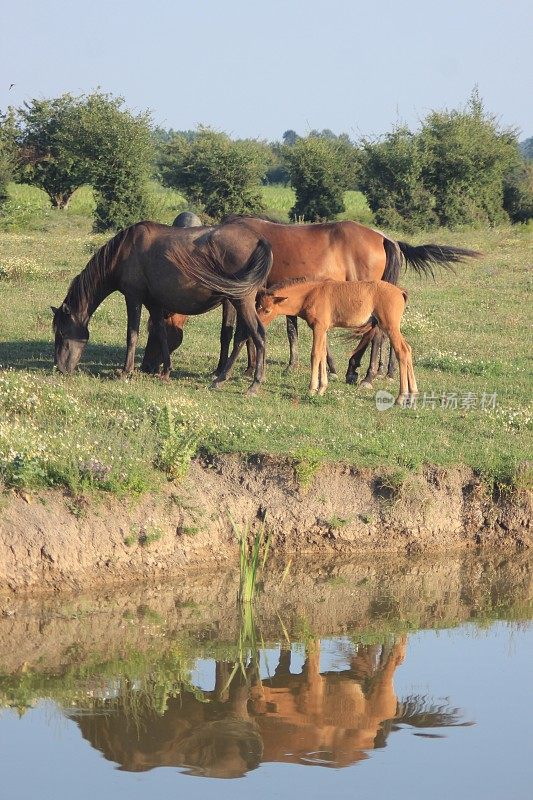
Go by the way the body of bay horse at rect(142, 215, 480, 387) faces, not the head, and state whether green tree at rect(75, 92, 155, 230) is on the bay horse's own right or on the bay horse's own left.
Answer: on the bay horse's own right

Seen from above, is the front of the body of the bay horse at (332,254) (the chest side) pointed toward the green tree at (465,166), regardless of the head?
no

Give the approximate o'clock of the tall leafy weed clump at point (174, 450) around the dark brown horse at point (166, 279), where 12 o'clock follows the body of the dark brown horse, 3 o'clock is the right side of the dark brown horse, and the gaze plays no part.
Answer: The tall leafy weed clump is roughly at 9 o'clock from the dark brown horse.

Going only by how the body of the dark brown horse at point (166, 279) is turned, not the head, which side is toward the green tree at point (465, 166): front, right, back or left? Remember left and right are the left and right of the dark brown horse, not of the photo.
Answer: right

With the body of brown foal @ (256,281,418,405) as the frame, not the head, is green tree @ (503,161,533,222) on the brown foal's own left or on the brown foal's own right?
on the brown foal's own right

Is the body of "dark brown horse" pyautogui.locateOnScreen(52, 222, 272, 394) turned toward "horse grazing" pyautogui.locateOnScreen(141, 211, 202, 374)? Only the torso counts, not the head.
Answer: no

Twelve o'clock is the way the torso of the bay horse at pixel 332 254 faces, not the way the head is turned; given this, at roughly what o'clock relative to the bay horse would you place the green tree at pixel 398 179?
The green tree is roughly at 3 o'clock from the bay horse.

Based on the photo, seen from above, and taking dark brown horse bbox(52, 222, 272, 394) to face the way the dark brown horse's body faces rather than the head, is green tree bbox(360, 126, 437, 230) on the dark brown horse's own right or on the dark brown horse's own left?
on the dark brown horse's own right

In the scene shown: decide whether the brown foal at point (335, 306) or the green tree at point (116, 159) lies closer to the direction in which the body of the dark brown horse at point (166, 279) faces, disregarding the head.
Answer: the green tree

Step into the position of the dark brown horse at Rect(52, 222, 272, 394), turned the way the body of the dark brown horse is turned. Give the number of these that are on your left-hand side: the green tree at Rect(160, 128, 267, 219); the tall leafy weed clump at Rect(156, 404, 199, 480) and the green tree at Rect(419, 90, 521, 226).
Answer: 1

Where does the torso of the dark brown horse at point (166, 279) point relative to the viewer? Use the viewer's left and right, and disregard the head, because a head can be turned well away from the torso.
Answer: facing to the left of the viewer

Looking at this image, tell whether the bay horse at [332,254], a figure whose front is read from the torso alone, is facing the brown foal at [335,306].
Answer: no

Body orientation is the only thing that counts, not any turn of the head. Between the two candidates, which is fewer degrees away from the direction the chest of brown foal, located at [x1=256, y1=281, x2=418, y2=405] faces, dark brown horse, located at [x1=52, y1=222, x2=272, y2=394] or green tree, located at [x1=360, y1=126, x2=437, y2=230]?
the dark brown horse

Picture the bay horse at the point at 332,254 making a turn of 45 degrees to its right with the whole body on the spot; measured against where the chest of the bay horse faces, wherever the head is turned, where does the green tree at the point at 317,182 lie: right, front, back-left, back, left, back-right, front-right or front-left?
front-right

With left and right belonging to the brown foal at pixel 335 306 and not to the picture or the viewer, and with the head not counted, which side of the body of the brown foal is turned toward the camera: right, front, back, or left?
left

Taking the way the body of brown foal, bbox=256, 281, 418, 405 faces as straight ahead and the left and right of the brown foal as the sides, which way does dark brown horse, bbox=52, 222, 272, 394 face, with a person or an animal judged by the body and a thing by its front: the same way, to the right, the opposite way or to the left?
the same way
